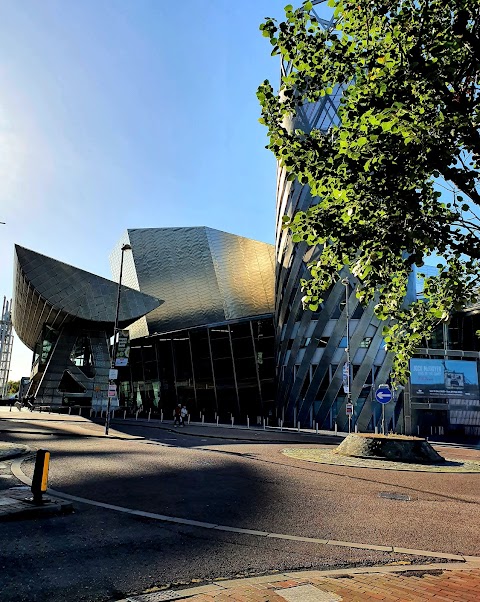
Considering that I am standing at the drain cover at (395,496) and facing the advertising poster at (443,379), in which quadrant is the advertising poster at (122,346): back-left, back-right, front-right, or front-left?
front-left

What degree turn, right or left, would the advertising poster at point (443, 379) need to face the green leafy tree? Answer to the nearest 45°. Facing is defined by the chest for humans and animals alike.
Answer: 0° — it already faces it

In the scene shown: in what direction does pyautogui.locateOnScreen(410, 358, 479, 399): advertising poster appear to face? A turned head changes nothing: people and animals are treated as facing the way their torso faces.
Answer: toward the camera

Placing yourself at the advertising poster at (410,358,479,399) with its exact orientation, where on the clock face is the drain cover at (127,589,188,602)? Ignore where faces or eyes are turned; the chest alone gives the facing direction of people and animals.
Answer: The drain cover is roughly at 12 o'clock from the advertising poster.

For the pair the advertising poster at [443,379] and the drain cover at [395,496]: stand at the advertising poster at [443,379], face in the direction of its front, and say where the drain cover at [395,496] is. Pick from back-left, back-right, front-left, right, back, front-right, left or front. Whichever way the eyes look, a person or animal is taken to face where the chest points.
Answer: front

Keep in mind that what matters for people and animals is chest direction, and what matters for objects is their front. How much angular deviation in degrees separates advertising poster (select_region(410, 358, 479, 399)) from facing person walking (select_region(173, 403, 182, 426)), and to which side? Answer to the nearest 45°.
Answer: approximately 45° to its right

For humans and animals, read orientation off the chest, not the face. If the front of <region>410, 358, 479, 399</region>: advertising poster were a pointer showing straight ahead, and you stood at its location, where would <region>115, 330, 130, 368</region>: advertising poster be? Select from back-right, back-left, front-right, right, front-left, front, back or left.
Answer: front-right

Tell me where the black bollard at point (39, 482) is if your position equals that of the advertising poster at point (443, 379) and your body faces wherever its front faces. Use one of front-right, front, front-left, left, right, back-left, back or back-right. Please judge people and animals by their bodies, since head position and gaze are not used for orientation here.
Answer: front

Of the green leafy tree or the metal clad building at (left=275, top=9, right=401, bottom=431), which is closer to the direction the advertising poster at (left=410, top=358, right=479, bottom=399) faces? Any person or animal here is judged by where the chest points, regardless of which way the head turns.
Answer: the green leafy tree
